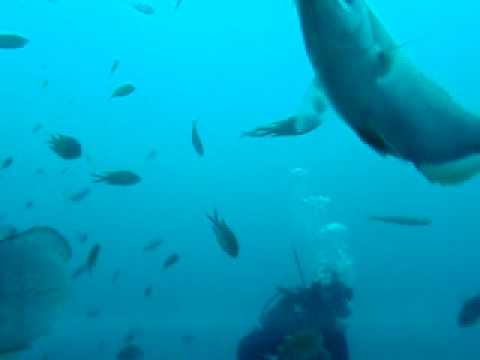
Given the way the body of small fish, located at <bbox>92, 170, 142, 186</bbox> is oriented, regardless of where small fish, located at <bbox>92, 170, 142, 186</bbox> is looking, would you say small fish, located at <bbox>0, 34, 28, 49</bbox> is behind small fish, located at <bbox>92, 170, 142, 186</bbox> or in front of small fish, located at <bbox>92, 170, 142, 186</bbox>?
behind

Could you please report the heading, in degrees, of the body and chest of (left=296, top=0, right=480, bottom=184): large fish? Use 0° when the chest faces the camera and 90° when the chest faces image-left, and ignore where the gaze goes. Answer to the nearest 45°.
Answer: approximately 90°

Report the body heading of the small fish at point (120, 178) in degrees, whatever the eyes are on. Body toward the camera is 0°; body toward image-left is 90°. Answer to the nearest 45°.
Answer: approximately 270°

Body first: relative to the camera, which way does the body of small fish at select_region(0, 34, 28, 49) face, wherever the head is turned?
to the viewer's right
